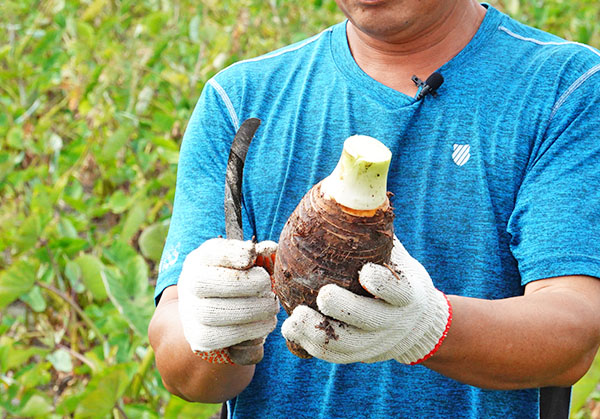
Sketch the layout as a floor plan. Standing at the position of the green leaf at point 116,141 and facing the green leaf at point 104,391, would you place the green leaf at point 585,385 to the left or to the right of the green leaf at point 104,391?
left

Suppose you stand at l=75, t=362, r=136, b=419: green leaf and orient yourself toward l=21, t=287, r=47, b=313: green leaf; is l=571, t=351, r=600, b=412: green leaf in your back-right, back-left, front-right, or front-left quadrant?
back-right

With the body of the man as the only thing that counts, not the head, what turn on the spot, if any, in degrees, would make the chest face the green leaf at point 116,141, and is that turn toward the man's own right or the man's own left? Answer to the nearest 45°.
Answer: approximately 135° to the man's own right

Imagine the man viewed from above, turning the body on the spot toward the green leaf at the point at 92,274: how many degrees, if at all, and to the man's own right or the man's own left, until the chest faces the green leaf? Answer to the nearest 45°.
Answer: approximately 135° to the man's own right

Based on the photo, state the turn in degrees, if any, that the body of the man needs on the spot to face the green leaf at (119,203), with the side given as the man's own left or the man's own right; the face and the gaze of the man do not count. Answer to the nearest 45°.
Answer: approximately 135° to the man's own right

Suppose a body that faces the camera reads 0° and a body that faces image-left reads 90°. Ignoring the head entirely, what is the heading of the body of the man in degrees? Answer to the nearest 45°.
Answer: approximately 0°

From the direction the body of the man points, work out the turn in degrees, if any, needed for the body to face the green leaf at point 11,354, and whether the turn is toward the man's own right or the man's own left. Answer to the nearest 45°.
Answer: approximately 90° to the man's own right

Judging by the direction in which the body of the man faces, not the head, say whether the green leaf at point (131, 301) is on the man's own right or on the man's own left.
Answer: on the man's own right

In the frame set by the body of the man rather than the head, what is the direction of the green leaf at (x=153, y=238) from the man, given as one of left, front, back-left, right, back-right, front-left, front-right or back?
back-right
